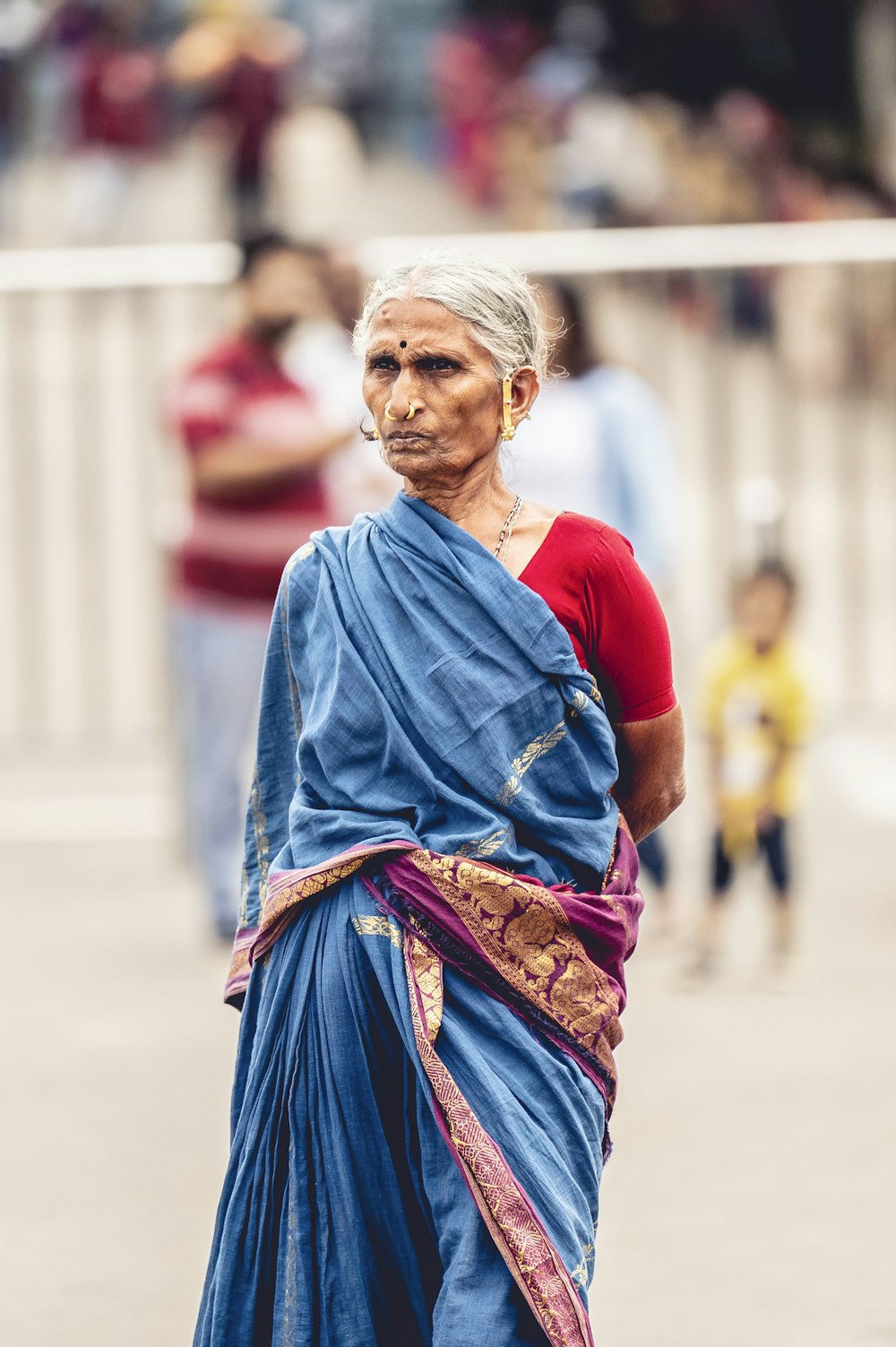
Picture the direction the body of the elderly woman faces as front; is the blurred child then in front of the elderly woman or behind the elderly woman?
behind

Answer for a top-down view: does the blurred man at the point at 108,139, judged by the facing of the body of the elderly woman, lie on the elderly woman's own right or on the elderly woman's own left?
on the elderly woman's own right

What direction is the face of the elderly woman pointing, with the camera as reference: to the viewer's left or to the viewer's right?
to the viewer's left

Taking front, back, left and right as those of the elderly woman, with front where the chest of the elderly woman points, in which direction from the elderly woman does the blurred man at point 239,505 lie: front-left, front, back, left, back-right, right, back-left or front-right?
back-right

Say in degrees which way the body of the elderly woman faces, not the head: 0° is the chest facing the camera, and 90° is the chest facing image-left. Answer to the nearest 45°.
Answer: approximately 45°

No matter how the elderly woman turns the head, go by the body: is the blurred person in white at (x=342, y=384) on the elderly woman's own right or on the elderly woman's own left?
on the elderly woman's own right

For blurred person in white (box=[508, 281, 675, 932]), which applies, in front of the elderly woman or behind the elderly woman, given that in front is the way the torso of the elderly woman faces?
behind
